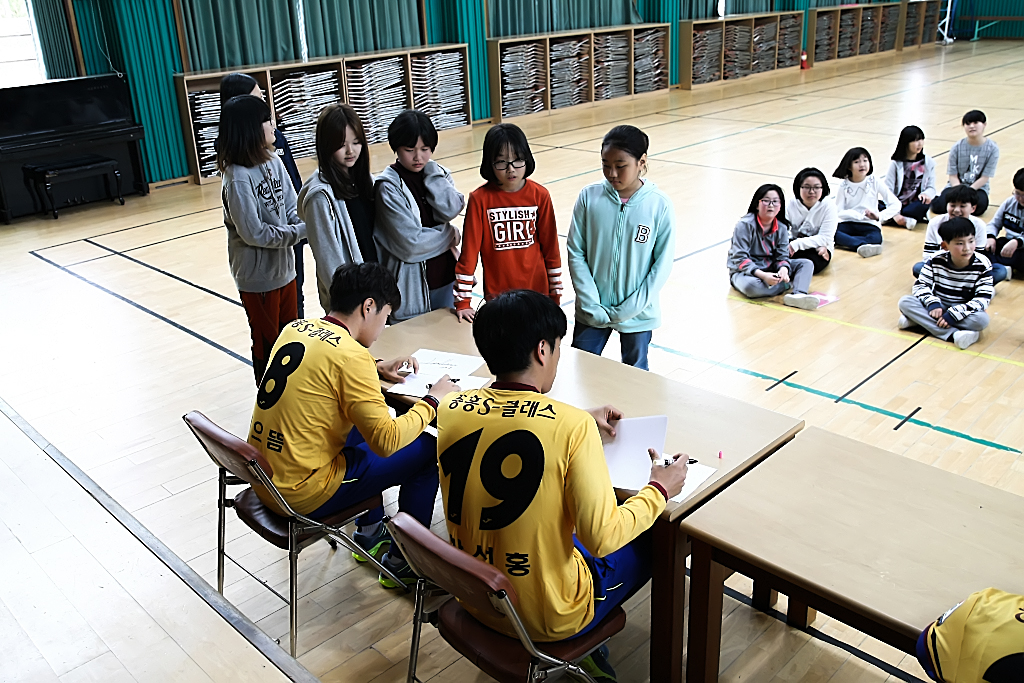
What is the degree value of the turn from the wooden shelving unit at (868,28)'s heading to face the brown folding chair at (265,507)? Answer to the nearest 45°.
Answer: approximately 45° to its right

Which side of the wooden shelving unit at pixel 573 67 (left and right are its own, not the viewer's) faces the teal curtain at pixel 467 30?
right

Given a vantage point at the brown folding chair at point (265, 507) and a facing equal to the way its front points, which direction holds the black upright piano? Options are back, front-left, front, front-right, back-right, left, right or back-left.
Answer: front-left

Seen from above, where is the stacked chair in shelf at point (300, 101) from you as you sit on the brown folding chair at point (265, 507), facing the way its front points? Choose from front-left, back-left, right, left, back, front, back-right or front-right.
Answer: front-left

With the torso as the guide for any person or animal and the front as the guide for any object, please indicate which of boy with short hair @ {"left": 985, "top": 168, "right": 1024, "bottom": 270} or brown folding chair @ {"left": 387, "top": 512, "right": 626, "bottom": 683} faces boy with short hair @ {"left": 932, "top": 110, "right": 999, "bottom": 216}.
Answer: the brown folding chair

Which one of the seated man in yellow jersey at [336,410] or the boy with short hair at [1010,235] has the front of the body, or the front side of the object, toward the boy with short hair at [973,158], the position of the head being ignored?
the seated man in yellow jersey

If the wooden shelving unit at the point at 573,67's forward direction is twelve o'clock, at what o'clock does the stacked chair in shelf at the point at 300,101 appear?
The stacked chair in shelf is roughly at 3 o'clock from the wooden shelving unit.

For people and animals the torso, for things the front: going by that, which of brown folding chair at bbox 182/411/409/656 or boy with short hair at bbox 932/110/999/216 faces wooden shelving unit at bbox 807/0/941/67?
the brown folding chair

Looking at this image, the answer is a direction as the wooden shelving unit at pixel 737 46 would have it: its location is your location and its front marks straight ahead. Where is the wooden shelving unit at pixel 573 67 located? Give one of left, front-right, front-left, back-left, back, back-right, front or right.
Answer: right

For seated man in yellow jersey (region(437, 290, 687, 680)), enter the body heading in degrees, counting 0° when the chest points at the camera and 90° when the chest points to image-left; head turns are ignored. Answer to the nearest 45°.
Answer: approximately 225°

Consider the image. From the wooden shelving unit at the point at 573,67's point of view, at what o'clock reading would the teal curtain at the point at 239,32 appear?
The teal curtain is roughly at 3 o'clock from the wooden shelving unit.

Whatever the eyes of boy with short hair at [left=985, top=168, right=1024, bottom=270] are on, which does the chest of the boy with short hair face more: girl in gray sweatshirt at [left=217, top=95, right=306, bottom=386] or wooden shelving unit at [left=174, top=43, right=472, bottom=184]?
the girl in gray sweatshirt

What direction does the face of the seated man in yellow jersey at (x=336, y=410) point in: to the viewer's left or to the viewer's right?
to the viewer's right

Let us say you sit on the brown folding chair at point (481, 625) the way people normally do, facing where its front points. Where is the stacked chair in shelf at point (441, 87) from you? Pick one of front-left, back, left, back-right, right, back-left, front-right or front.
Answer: front-left

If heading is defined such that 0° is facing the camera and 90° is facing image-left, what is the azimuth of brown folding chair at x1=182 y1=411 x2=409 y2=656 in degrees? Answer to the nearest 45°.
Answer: approximately 225°

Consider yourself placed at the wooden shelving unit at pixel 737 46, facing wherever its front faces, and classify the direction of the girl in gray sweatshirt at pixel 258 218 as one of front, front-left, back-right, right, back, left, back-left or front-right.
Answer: front-right

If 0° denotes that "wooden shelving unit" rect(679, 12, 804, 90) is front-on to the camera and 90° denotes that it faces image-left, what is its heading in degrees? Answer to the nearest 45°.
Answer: approximately 315°

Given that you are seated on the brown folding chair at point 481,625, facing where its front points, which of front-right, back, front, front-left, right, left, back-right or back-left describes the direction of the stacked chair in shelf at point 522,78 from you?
front-left
